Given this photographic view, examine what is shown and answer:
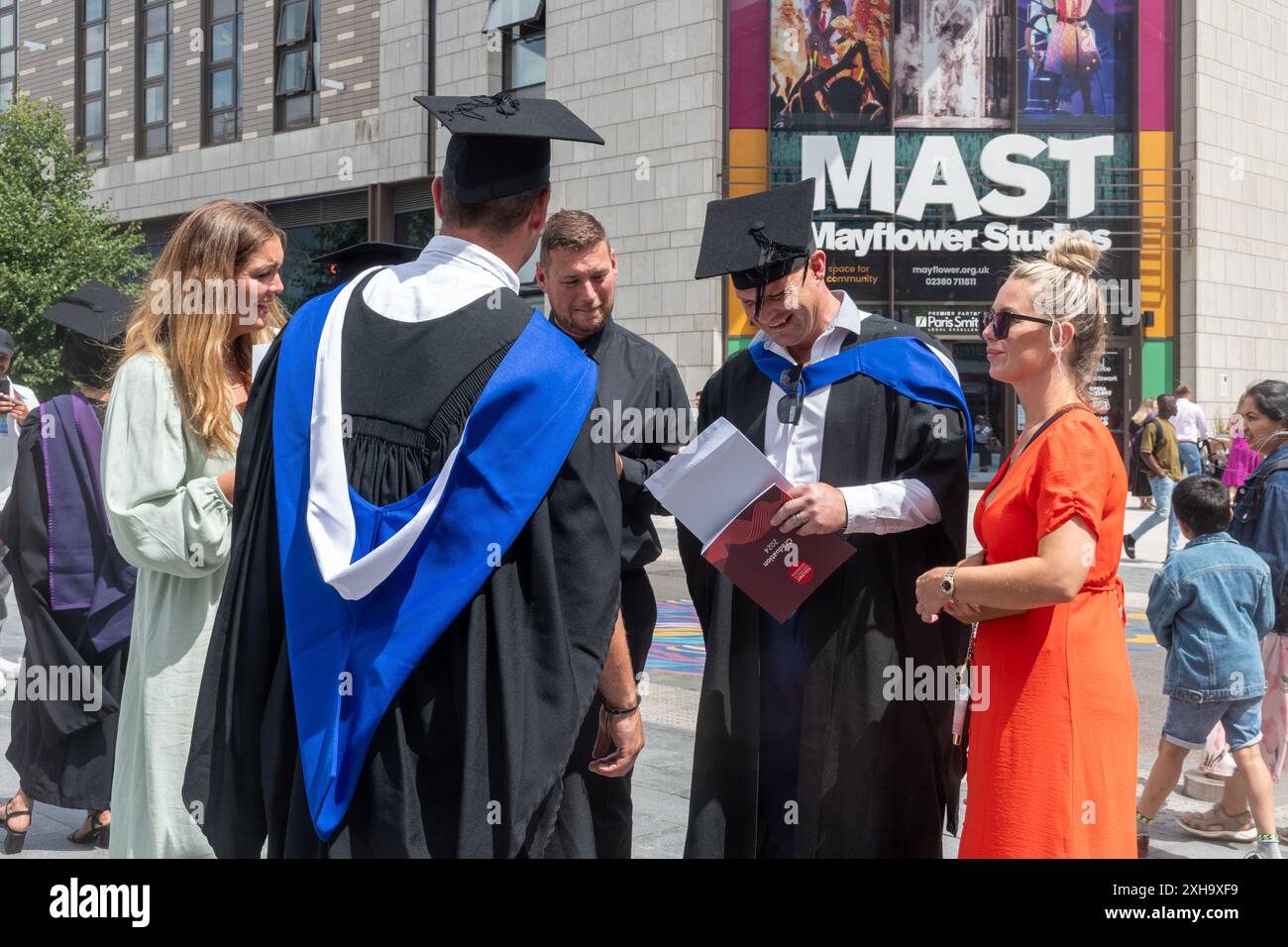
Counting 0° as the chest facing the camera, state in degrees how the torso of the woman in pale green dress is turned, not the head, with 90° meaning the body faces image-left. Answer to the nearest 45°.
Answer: approximately 270°

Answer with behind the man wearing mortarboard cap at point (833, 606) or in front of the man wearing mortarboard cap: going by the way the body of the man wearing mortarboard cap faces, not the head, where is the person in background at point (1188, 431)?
behind

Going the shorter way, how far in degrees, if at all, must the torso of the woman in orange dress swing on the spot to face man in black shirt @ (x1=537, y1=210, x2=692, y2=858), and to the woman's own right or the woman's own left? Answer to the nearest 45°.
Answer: approximately 45° to the woman's own right

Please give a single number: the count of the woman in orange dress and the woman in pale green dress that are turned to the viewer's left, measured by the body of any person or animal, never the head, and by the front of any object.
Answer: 1

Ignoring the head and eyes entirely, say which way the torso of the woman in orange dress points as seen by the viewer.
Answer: to the viewer's left

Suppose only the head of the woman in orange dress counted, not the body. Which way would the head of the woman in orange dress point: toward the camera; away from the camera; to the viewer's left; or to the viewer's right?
to the viewer's left

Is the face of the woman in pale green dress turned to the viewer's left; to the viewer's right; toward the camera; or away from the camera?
to the viewer's right

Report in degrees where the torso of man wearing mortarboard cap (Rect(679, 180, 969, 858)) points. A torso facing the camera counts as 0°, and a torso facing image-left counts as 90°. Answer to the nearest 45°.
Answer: approximately 45°
